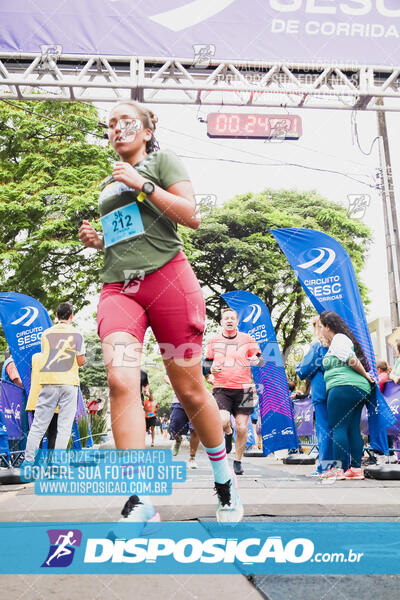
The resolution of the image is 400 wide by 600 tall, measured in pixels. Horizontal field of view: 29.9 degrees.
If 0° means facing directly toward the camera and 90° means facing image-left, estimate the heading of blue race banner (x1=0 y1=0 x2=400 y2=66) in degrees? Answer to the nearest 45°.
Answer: approximately 0°

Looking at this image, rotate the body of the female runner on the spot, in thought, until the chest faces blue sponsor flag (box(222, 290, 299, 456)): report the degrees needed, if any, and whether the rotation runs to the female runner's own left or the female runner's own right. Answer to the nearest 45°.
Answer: approximately 135° to the female runner's own right

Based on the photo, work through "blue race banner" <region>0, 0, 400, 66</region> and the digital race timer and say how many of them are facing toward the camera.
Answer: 2

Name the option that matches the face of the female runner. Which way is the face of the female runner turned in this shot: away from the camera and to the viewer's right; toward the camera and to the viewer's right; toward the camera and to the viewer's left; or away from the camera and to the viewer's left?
toward the camera and to the viewer's left

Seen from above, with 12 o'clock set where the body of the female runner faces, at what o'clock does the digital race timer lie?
The digital race timer is roughly at 5 o'clock from the female runner.

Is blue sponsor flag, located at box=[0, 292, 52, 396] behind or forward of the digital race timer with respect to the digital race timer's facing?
behind

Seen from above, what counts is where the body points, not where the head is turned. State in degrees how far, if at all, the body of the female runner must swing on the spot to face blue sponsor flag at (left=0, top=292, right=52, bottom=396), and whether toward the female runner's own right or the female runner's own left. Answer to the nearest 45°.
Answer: approximately 135° to the female runner's own right

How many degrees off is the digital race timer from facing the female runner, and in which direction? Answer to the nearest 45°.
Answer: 0° — it already faces them
